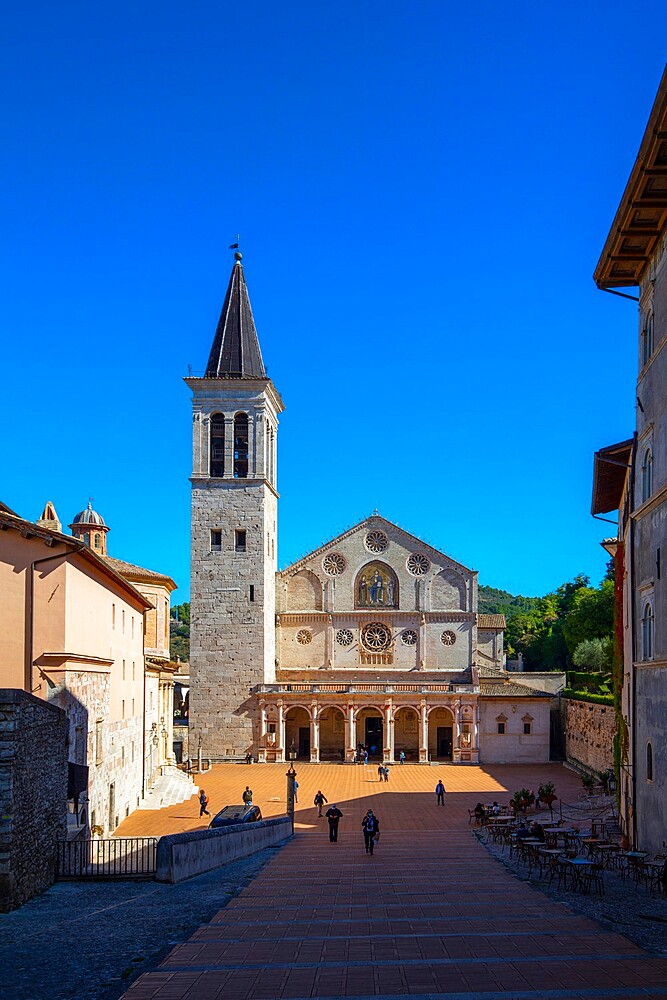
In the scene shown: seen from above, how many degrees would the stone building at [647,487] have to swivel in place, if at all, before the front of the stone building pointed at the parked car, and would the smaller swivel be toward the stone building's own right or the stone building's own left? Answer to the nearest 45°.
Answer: approximately 45° to the stone building's own right

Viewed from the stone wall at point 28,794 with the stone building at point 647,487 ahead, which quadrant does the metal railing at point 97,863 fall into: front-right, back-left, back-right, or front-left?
front-left

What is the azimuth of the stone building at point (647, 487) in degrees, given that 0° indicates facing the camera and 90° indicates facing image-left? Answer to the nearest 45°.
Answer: approximately 90°

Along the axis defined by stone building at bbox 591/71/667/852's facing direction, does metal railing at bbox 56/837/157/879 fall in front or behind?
in front

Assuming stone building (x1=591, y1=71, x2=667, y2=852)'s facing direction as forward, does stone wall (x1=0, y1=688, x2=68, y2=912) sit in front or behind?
in front
